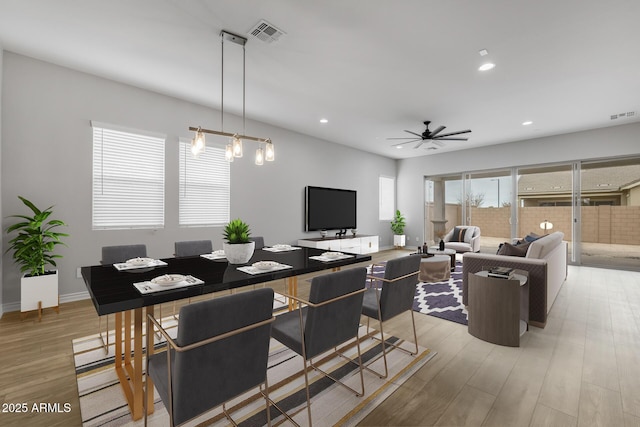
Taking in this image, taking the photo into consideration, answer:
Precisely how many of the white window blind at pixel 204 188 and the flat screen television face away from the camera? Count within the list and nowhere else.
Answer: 0

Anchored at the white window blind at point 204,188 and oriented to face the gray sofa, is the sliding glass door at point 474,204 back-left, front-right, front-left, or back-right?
front-left

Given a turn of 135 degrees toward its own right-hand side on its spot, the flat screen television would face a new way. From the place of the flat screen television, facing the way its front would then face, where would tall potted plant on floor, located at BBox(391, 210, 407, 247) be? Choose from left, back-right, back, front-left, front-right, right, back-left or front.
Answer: back-right

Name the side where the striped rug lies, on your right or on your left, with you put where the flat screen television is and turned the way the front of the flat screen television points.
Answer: on your right

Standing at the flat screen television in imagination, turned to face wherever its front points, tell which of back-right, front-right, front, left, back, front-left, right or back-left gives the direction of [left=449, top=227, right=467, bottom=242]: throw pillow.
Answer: front-left

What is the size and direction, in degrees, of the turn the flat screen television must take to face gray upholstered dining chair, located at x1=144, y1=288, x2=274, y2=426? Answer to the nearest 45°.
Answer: approximately 45° to its right

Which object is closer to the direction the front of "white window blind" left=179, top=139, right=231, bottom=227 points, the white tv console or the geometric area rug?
the geometric area rug

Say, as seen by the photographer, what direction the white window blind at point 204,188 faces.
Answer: facing the viewer and to the right of the viewer

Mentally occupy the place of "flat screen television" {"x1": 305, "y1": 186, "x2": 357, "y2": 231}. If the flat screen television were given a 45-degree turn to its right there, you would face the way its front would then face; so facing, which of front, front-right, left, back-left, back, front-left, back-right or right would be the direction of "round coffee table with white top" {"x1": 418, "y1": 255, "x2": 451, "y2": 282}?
front-left

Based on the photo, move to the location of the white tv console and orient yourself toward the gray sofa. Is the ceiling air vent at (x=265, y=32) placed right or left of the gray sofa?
right

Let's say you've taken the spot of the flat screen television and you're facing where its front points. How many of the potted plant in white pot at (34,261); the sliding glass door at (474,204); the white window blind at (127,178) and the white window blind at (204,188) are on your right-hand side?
3

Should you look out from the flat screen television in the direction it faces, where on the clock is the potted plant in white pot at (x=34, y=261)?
The potted plant in white pot is roughly at 3 o'clock from the flat screen television.

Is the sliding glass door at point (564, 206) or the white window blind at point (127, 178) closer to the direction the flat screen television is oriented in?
the sliding glass door
